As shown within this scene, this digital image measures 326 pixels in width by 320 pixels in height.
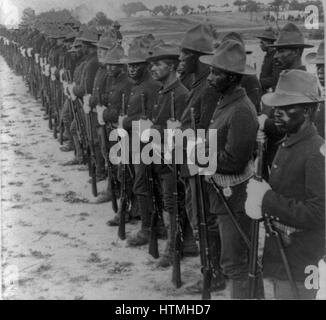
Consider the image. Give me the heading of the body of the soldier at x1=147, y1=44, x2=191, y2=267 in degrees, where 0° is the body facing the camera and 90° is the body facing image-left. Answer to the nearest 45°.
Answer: approximately 45°

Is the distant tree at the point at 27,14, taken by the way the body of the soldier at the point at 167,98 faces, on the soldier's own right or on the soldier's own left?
on the soldier's own right

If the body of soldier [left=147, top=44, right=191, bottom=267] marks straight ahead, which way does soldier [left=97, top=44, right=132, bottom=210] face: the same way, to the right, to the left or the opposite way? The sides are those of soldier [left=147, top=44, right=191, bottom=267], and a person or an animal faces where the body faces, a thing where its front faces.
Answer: the same way

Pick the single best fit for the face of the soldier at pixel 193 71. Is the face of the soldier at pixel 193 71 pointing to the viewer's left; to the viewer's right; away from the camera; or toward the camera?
to the viewer's left

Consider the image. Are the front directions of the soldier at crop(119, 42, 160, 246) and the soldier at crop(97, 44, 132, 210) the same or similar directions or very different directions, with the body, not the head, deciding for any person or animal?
same or similar directions

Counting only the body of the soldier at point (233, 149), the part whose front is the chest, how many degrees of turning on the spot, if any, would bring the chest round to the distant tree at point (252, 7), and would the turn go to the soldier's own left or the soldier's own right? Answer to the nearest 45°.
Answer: approximately 90° to the soldier's own right

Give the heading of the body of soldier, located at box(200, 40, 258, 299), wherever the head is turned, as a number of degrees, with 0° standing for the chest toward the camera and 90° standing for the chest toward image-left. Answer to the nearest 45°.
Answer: approximately 90°
